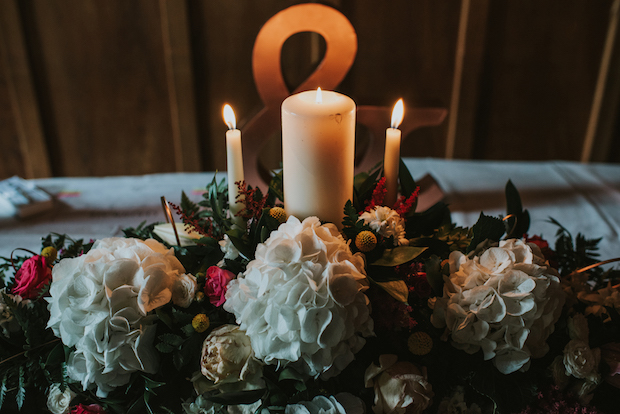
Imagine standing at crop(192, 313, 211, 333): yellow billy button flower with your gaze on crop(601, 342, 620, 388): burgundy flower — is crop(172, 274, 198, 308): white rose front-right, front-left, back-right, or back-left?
back-left

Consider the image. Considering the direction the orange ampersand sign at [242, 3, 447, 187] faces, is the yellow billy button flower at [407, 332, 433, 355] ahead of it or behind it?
ahead

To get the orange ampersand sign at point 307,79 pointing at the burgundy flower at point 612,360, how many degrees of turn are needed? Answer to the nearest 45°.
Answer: approximately 45° to its left

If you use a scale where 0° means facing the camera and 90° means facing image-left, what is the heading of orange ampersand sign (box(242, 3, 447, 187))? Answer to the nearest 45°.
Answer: approximately 0°

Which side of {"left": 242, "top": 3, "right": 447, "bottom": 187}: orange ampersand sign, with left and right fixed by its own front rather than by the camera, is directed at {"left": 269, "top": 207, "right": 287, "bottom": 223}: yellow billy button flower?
front

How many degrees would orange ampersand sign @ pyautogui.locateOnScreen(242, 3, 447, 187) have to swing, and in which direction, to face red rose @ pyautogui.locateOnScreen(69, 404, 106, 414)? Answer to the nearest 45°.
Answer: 0° — it already faces it

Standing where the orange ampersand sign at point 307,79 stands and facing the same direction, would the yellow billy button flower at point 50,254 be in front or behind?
in front

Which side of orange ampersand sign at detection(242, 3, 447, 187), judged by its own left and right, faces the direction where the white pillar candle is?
front
